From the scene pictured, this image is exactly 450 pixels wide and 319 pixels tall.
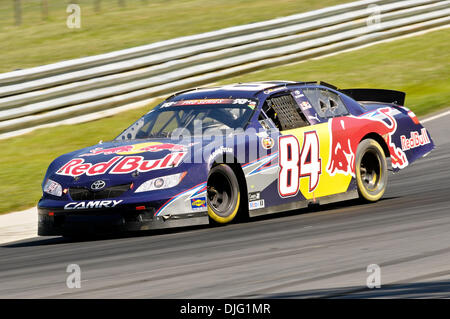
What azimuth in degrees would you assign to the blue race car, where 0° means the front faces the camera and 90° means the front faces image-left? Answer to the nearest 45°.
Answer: approximately 45°

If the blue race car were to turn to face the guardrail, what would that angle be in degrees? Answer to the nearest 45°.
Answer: approximately 135° to its right
